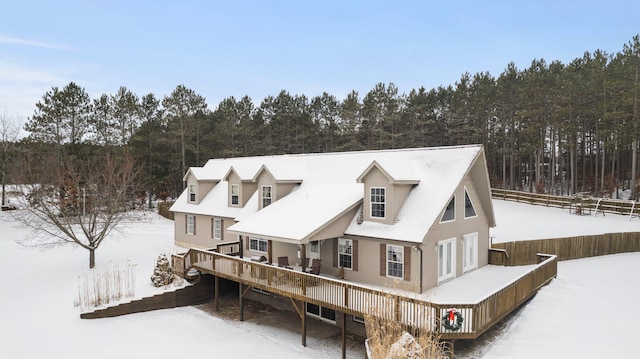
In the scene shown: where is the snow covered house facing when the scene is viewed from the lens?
facing the viewer and to the left of the viewer

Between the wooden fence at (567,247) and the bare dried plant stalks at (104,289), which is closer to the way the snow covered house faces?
the bare dried plant stalks

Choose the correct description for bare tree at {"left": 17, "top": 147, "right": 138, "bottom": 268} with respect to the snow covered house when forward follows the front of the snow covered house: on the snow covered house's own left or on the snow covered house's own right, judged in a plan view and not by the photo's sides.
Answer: on the snow covered house's own right

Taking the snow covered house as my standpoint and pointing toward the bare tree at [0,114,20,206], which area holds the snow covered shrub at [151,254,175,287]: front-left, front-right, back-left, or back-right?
front-left

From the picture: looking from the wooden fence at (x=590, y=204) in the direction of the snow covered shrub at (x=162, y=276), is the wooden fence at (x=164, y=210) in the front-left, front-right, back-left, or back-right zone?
front-right

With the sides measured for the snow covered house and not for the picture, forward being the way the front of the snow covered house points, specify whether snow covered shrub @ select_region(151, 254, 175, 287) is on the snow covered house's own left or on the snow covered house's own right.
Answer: on the snow covered house's own right

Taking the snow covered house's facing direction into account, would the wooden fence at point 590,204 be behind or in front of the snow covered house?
behind
